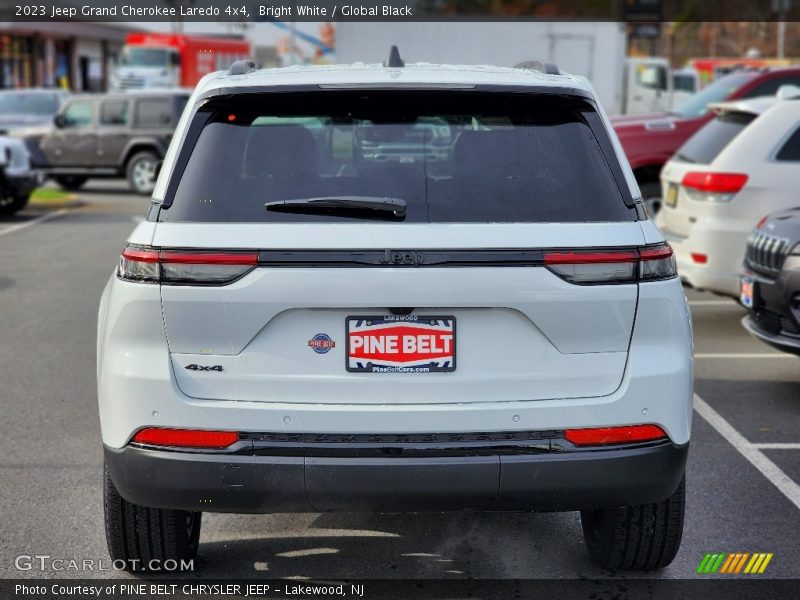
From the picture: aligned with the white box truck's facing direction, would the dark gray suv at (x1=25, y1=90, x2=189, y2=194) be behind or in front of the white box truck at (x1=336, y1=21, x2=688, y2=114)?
behind

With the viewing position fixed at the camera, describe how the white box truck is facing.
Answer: facing to the right of the viewer

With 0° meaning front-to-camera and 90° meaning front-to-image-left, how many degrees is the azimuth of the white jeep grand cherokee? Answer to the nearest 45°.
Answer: approximately 180°

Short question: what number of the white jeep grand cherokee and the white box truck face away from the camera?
1

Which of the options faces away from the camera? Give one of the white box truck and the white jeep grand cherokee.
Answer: the white jeep grand cherokee

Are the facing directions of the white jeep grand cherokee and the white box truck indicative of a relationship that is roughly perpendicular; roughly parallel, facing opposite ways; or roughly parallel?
roughly perpendicular

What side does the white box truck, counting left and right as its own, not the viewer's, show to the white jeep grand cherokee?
right

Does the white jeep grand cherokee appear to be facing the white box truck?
yes

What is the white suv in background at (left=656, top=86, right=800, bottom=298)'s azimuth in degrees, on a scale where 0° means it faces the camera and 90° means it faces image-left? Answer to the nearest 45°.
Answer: approximately 225°
